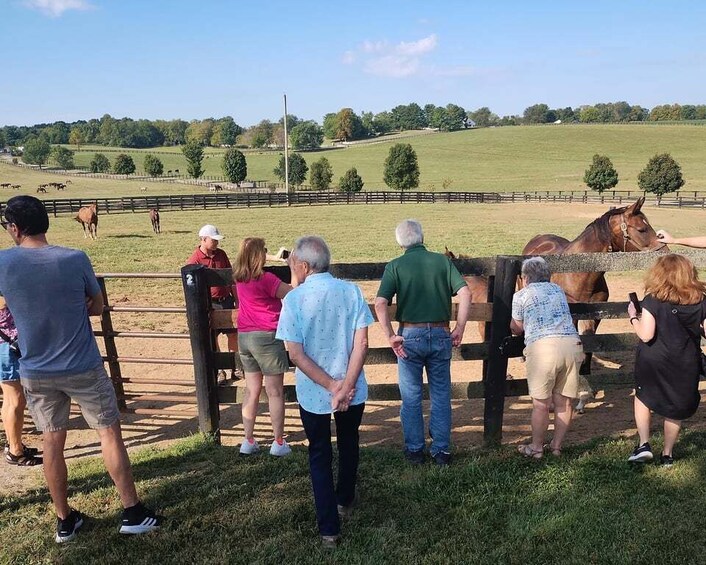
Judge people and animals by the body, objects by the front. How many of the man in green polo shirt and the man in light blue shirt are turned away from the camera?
2

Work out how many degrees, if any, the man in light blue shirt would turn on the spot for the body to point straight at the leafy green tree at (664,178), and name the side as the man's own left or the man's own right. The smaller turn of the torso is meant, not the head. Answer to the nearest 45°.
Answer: approximately 45° to the man's own right

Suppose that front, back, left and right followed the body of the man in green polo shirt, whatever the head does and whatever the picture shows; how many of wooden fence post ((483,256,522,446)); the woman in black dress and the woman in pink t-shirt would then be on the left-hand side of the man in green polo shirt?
1

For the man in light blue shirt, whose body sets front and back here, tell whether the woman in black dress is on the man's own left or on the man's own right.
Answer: on the man's own right

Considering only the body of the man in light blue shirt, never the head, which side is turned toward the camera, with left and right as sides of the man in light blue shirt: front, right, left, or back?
back

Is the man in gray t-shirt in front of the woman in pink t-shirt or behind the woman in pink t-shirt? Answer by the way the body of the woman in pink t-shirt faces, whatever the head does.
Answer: behind

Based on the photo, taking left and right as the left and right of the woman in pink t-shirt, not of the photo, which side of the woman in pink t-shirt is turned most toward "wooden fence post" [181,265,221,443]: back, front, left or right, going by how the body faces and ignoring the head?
left

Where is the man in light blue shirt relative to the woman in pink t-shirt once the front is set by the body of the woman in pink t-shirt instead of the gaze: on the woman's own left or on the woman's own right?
on the woman's own right

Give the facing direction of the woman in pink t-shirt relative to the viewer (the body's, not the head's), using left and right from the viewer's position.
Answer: facing away from the viewer and to the right of the viewer

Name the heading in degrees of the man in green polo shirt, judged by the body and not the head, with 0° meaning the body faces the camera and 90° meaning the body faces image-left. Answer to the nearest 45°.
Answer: approximately 180°

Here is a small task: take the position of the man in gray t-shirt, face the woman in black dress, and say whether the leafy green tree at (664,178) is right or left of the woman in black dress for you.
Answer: left

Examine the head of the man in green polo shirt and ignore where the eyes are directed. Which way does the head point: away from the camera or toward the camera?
away from the camera

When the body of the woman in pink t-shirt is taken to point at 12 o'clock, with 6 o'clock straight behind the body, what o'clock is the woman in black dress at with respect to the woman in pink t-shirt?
The woman in black dress is roughly at 2 o'clock from the woman in pink t-shirt.
